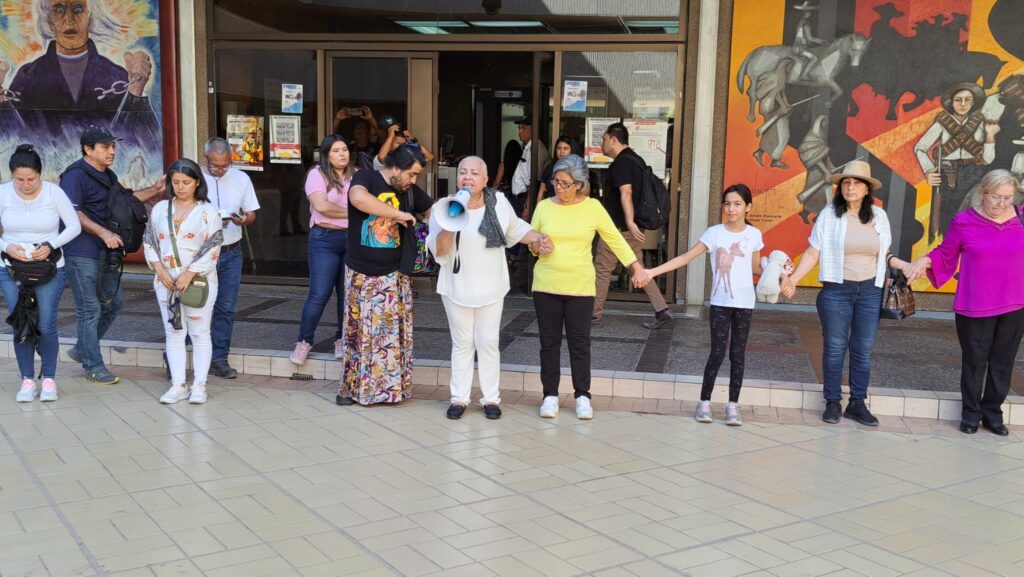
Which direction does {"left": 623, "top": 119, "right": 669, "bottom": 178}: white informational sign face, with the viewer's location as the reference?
facing the viewer

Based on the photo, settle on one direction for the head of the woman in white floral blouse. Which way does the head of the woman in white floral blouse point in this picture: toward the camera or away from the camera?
toward the camera

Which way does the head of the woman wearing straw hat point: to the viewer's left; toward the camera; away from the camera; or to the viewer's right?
toward the camera

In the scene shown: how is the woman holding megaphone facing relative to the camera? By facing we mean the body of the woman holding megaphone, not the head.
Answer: toward the camera

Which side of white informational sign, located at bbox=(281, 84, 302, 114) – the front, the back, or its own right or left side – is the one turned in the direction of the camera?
front

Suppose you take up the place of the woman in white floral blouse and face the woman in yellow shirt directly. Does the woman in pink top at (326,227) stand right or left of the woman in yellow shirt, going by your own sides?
left

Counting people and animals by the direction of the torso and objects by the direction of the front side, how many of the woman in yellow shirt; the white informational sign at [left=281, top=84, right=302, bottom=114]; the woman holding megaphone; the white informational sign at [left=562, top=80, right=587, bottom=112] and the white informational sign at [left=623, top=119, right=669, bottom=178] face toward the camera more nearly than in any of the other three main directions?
5

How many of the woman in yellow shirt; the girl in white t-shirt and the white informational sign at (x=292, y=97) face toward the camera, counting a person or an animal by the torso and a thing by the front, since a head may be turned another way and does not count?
3

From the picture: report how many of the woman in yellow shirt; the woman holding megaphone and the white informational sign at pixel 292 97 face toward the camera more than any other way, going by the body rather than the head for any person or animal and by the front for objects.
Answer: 3

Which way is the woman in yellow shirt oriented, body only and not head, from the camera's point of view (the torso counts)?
toward the camera

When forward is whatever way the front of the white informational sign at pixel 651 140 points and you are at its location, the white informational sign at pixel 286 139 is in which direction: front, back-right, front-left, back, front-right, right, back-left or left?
right

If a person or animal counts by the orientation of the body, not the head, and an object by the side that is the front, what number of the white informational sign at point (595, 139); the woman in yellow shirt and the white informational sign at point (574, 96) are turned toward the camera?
3
